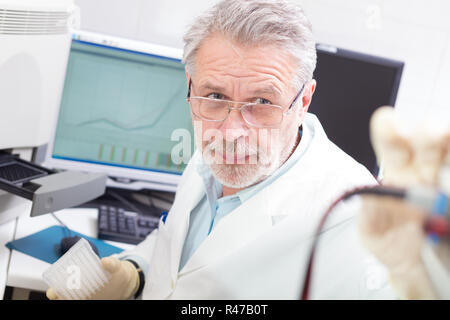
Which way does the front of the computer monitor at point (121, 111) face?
toward the camera

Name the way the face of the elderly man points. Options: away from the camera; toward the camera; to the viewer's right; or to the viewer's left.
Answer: toward the camera

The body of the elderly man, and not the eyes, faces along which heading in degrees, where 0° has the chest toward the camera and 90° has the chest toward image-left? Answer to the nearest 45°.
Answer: approximately 45°

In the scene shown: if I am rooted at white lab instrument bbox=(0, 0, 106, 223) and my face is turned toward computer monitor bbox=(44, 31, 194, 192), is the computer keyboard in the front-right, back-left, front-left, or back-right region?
front-right

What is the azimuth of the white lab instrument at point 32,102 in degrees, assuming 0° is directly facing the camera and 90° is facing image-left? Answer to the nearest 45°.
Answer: approximately 315°

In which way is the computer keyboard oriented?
toward the camera

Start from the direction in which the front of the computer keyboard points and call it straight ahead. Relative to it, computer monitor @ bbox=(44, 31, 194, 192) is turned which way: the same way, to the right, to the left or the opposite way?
the same way

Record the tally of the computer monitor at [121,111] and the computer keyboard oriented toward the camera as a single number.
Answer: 2
